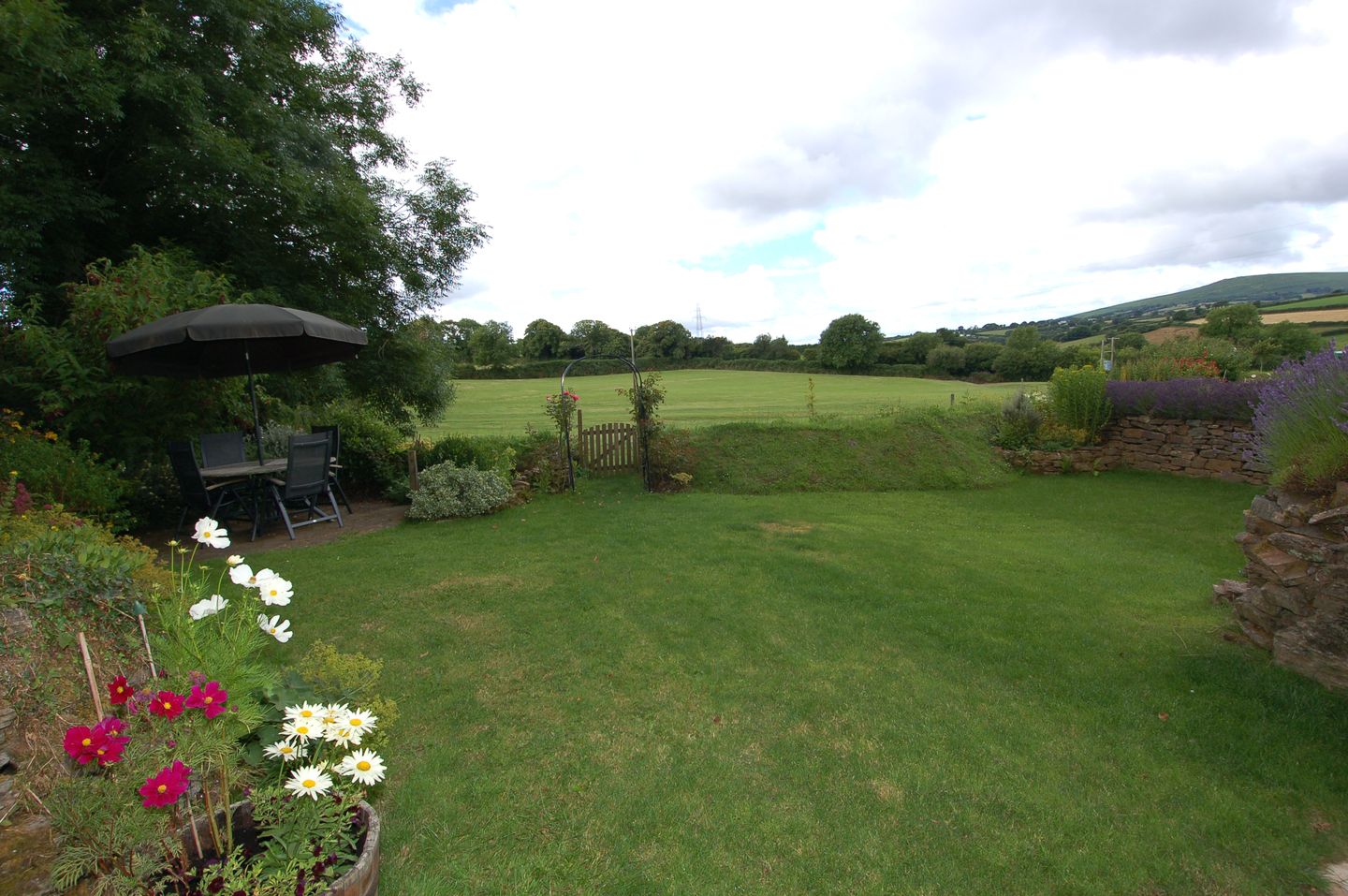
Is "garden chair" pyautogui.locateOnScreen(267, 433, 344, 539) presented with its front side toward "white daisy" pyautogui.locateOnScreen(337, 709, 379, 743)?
no

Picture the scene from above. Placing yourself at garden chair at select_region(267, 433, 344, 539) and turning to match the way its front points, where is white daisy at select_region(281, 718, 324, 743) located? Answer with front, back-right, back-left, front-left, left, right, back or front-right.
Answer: back-left

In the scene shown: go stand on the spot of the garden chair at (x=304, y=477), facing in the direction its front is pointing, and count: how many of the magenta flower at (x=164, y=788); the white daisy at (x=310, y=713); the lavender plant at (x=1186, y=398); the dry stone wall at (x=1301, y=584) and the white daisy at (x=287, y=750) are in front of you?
0

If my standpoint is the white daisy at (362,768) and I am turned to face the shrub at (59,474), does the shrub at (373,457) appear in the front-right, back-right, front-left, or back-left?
front-right

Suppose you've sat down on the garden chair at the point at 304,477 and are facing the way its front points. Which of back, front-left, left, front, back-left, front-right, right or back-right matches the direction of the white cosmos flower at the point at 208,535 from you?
back-left

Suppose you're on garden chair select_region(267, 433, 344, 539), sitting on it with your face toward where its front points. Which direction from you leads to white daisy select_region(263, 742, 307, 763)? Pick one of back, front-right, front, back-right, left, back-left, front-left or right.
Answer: back-left

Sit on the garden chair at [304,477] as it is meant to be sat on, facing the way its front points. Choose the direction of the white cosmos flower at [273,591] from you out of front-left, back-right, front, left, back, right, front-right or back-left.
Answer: back-left

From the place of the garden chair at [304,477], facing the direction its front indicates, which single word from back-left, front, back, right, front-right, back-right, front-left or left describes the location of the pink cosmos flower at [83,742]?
back-left

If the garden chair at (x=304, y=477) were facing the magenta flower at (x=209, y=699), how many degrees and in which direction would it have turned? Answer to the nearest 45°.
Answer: approximately 135° to its left

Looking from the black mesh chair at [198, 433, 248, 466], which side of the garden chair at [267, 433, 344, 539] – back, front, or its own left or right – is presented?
front

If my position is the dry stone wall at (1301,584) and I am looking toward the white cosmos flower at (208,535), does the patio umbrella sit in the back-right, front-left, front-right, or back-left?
front-right

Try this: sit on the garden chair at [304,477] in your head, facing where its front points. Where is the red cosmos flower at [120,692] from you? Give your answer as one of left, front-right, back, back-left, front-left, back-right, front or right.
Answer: back-left

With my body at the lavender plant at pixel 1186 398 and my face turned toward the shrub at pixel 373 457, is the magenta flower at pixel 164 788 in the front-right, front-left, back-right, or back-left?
front-left

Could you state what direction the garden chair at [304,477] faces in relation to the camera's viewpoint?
facing away from the viewer and to the left of the viewer

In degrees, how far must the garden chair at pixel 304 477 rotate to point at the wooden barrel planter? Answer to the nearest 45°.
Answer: approximately 135° to its left

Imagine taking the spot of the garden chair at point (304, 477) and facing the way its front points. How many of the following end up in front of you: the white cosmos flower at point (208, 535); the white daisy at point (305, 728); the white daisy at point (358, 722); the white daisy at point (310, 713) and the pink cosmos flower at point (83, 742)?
0

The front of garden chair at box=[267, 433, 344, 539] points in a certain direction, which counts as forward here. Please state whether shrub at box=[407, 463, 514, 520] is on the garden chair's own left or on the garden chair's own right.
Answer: on the garden chair's own right
